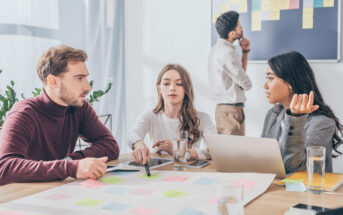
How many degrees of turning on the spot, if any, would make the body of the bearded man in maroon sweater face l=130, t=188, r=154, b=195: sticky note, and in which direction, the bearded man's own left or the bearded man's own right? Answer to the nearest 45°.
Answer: approximately 45° to the bearded man's own right

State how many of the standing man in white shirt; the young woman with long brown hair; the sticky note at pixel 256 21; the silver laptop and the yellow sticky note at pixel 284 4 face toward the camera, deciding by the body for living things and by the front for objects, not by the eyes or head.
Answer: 3

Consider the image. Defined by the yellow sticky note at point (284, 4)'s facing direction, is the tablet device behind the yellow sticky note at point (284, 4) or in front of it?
in front

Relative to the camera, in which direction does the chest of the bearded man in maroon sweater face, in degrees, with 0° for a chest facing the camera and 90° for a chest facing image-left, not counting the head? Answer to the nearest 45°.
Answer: approximately 315°

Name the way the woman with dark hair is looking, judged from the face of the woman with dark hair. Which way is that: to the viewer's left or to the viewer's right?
to the viewer's left

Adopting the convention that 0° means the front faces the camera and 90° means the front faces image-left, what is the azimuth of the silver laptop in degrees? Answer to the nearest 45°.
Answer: approximately 225°

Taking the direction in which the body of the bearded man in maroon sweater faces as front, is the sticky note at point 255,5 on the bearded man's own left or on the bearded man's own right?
on the bearded man's own left

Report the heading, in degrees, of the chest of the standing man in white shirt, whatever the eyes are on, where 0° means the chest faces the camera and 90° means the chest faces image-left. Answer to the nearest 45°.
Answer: approximately 225°

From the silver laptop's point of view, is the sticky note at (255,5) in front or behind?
in front

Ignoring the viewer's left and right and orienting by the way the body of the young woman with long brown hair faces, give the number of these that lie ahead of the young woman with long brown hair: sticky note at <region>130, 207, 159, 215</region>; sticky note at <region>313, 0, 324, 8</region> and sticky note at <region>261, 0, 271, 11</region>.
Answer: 1

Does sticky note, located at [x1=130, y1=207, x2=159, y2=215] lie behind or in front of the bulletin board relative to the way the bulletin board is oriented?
in front
